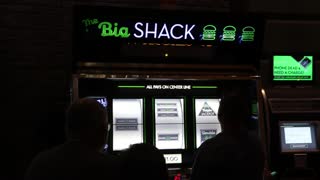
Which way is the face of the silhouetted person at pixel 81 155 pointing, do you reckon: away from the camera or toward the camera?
away from the camera

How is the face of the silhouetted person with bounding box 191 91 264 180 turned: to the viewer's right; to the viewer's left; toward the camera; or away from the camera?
away from the camera

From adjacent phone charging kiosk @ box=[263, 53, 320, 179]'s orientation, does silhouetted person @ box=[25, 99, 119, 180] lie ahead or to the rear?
ahead

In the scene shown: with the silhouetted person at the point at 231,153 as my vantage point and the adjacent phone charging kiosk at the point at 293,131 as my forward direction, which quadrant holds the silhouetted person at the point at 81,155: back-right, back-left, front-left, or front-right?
back-left

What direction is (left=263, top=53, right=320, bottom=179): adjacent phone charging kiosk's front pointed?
toward the camera
